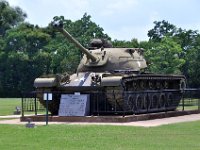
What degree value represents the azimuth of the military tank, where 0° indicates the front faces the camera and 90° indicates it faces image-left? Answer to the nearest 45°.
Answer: approximately 45°
